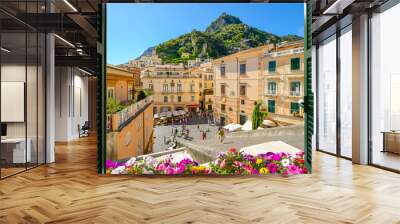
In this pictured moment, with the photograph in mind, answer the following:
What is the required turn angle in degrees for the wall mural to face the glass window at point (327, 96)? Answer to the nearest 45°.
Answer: approximately 135° to its left

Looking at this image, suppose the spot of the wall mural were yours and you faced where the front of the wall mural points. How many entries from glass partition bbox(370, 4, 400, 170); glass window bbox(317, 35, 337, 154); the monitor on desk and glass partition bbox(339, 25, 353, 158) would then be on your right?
1

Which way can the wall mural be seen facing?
toward the camera

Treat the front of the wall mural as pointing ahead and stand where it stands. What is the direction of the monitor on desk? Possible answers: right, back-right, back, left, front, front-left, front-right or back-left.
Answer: right

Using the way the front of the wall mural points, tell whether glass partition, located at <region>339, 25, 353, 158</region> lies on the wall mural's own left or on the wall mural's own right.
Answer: on the wall mural's own left

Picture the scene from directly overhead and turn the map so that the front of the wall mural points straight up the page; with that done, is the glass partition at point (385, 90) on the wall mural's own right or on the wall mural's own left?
on the wall mural's own left

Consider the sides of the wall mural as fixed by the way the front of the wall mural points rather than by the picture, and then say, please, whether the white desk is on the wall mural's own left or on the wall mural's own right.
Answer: on the wall mural's own right

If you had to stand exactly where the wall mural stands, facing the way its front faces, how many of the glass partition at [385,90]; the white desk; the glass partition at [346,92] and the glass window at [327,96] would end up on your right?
1

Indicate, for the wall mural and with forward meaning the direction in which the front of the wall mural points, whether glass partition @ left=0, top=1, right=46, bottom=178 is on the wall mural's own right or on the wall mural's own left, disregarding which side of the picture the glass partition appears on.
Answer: on the wall mural's own right
